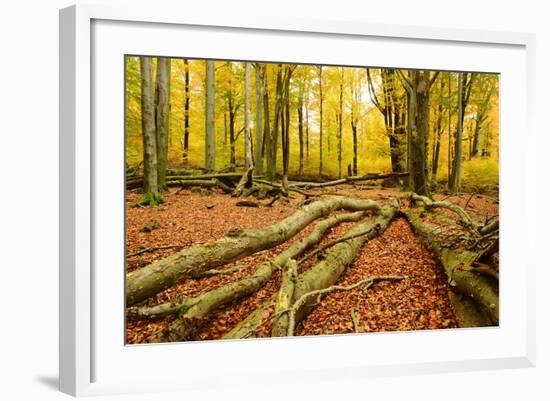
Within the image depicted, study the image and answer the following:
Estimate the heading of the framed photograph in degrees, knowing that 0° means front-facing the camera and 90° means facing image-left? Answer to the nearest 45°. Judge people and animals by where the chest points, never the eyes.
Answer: approximately 315°
